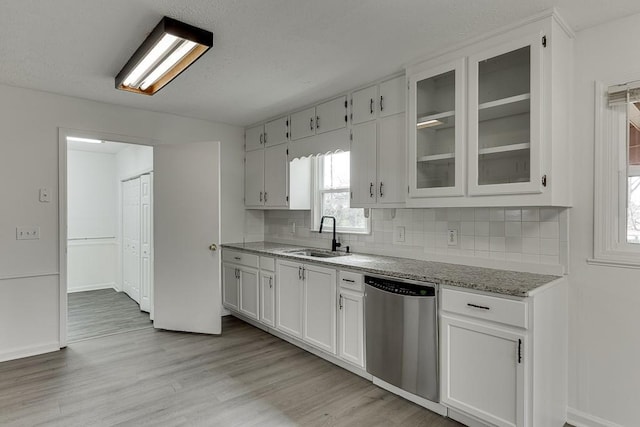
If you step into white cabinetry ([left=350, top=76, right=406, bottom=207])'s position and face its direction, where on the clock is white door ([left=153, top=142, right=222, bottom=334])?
The white door is roughly at 2 o'clock from the white cabinetry.

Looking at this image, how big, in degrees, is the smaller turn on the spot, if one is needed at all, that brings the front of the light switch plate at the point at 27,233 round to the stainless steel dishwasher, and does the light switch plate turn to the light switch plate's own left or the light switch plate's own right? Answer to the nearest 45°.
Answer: approximately 45° to the light switch plate's own left

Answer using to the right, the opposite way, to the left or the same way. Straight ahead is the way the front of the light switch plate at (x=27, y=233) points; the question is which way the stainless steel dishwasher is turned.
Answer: to the right

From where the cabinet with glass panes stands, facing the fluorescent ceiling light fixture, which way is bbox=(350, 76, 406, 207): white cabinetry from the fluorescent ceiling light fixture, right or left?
right

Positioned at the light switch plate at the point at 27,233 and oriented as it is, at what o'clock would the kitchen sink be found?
The kitchen sink is roughly at 10 o'clock from the light switch plate.

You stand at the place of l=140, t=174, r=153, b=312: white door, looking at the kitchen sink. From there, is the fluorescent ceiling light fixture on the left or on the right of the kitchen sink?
right

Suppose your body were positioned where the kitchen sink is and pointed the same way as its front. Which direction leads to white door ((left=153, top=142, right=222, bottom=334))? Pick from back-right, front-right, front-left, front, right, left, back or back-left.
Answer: front-right

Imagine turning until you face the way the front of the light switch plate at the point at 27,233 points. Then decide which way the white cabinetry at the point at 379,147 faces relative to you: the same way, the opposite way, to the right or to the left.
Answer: to the right

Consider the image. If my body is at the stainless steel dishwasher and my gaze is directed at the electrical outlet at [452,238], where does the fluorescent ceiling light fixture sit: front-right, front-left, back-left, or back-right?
back-left

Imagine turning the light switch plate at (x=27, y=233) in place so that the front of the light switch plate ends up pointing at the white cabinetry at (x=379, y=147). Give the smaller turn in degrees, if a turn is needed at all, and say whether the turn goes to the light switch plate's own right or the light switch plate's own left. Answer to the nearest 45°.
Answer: approximately 45° to the light switch plate's own left

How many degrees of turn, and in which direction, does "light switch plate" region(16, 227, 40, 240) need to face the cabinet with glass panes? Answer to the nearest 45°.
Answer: approximately 45° to its left
